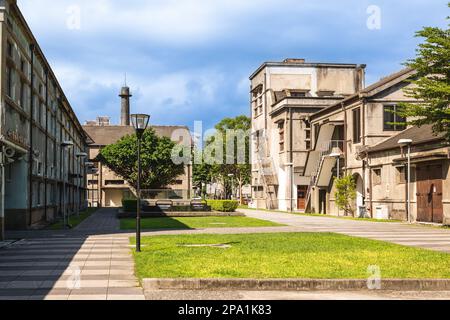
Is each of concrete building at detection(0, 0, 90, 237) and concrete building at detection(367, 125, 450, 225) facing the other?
yes

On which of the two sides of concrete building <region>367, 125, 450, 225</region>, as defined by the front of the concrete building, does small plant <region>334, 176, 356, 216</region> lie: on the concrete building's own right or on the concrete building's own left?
on the concrete building's own right

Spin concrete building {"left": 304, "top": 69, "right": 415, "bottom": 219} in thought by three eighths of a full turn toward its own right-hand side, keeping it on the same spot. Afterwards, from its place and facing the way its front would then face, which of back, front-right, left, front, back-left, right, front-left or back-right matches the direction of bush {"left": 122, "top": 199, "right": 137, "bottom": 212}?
left

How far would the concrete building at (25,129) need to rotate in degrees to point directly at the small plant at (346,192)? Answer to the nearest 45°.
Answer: approximately 45° to its left

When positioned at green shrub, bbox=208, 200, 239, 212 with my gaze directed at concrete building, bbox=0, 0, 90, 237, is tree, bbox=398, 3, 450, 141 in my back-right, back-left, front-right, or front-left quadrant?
front-left

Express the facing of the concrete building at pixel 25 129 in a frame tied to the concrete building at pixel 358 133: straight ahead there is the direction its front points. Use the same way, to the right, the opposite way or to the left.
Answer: the opposite way

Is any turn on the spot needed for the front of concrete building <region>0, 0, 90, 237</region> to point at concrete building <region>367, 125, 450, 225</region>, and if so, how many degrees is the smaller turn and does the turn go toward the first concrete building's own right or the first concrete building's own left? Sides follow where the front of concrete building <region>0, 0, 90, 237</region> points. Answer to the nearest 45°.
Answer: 0° — it already faces it

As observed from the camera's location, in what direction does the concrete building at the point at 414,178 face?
facing the viewer and to the left of the viewer

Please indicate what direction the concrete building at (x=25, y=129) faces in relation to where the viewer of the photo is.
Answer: facing to the right of the viewer

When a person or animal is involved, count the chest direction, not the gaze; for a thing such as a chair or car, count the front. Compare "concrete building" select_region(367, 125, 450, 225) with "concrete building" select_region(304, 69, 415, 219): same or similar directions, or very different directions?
same or similar directions

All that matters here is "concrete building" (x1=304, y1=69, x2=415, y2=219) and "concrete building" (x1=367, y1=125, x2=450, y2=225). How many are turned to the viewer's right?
0

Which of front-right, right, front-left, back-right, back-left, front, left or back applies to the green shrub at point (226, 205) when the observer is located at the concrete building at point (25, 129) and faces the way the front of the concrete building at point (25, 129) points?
front-left
